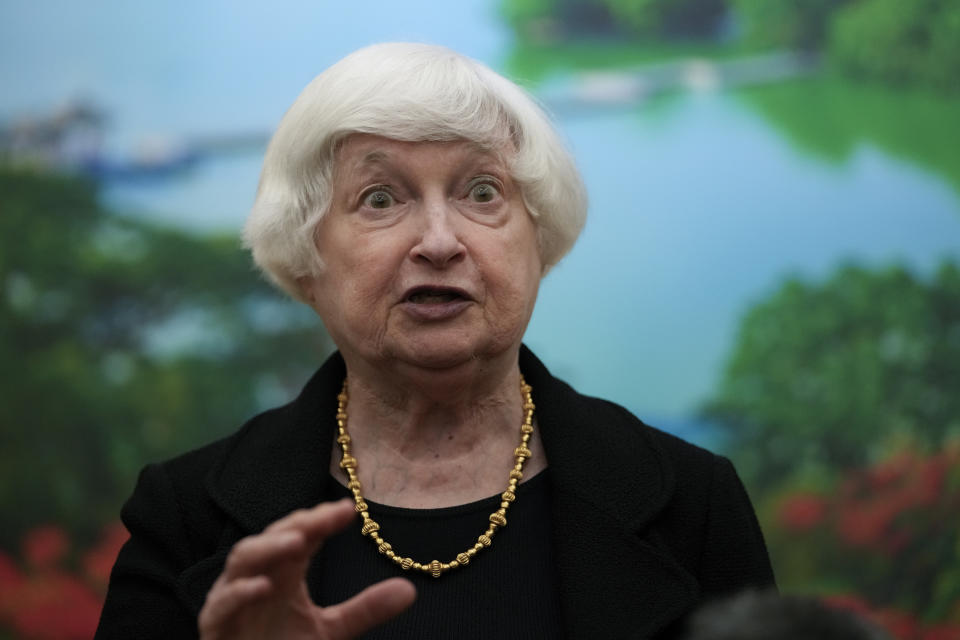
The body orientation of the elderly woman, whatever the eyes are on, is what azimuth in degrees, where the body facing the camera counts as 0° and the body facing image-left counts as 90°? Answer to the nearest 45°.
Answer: approximately 0°
